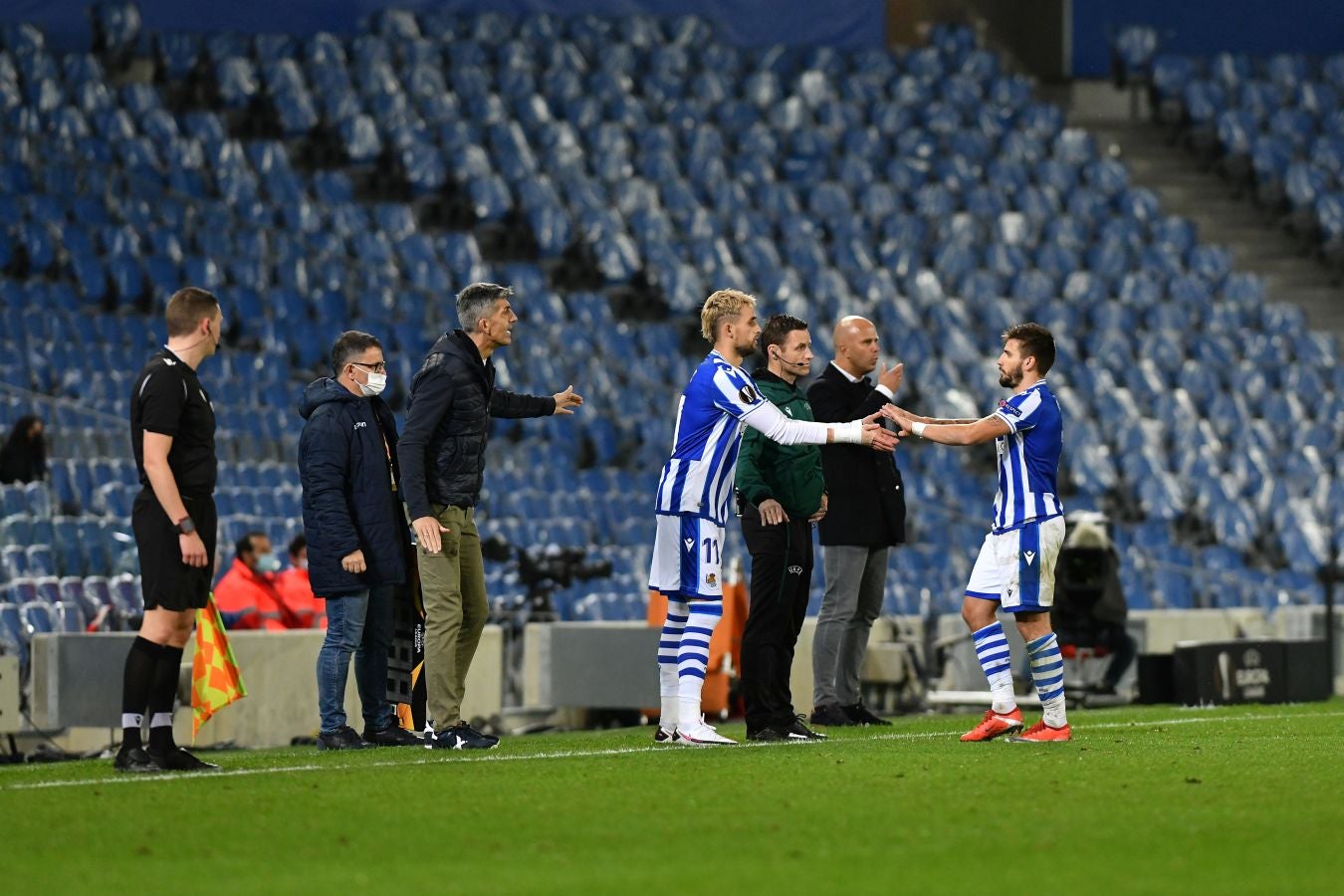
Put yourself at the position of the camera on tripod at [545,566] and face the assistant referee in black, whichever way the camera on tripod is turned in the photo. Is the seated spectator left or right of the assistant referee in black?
right

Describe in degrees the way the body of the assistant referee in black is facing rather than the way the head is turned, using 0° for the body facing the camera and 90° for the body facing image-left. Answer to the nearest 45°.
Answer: approximately 270°

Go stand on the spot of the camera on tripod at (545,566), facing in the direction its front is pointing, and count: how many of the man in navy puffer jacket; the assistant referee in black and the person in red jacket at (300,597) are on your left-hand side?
0

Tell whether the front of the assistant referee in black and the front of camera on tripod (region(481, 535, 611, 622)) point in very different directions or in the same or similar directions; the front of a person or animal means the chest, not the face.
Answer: same or similar directions

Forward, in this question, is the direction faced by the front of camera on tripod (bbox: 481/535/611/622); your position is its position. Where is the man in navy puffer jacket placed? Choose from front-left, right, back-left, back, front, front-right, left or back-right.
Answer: right

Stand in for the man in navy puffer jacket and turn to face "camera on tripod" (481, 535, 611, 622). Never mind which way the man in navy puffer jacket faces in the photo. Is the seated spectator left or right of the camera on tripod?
left

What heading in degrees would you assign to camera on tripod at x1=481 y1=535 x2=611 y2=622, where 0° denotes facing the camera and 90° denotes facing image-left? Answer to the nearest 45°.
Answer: approximately 270°

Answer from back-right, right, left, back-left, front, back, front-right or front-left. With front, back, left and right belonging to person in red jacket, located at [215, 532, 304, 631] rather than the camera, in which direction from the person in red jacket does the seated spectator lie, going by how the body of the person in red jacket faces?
back

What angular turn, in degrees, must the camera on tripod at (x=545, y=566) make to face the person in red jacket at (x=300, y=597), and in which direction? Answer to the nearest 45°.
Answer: approximately 135° to its right

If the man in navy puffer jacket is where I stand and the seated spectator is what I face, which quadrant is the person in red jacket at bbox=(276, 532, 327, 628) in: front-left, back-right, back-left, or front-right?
front-right

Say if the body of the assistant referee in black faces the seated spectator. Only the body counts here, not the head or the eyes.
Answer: no

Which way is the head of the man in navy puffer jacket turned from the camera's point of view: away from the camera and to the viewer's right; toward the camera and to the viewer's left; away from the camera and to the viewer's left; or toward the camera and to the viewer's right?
toward the camera and to the viewer's right

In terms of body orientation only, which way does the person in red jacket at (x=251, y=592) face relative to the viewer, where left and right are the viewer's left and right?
facing the viewer and to the right of the viewer

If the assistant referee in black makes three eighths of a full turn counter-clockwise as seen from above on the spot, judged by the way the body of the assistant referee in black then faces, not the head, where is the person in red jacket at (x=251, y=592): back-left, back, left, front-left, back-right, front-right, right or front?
front-right
